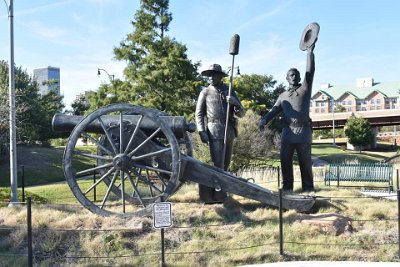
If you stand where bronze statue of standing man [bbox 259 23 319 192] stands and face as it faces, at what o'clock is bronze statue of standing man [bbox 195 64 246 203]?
bronze statue of standing man [bbox 195 64 246 203] is roughly at 2 o'clock from bronze statue of standing man [bbox 259 23 319 192].

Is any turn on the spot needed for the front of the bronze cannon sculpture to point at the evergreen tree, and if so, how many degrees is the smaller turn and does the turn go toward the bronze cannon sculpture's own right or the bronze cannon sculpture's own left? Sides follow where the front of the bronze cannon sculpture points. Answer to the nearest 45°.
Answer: approximately 90° to the bronze cannon sculpture's own right

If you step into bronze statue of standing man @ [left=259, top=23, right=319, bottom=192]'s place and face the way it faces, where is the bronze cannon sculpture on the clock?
The bronze cannon sculpture is roughly at 2 o'clock from the bronze statue of standing man.

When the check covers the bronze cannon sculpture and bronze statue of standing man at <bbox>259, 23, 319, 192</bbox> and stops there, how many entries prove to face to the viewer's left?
1

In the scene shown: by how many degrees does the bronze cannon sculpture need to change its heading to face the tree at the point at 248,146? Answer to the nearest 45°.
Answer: approximately 90° to its right

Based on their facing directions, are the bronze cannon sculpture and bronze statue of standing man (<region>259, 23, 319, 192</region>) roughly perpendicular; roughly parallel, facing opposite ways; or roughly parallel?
roughly perpendicular

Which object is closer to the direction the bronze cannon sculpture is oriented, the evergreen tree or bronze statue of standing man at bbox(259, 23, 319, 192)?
the evergreen tree

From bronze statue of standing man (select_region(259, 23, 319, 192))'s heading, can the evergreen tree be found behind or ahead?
behind

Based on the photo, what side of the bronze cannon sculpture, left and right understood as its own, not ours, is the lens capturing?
left

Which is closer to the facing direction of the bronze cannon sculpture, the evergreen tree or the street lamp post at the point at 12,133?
the street lamp post

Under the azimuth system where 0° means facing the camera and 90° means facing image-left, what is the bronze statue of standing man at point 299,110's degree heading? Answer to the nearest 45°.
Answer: approximately 0°
